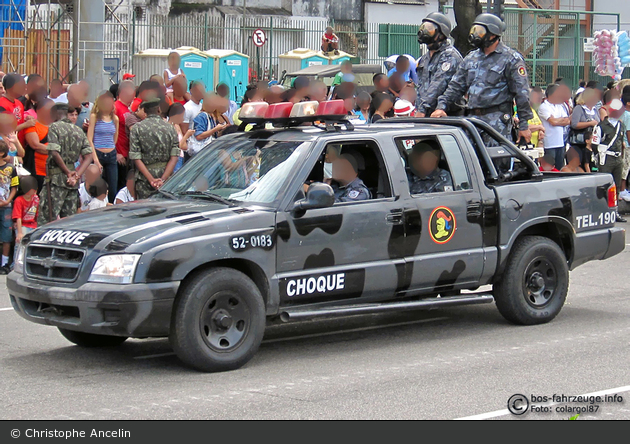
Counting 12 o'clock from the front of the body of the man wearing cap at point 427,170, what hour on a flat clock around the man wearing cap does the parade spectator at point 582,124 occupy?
The parade spectator is roughly at 5 o'clock from the man wearing cap.

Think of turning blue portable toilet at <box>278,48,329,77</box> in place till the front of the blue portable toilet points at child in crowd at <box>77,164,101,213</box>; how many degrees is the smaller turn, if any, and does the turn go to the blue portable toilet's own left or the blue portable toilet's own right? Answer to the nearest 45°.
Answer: approximately 45° to the blue portable toilet's own right

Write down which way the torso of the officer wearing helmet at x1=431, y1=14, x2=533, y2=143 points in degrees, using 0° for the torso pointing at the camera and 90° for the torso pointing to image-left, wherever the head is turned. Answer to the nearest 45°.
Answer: approximately 45°

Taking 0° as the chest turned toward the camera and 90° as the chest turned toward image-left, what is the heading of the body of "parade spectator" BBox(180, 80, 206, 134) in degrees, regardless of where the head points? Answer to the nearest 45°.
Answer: approximately 315°

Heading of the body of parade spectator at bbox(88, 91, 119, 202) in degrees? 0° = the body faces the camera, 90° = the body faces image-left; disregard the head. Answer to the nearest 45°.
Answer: approximately 0°
